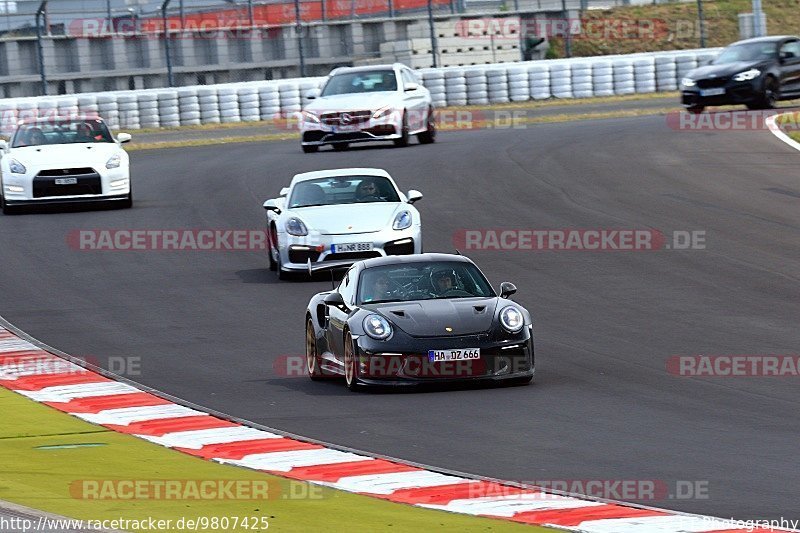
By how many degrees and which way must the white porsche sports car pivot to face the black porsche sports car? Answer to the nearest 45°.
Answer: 0° — it already faces it

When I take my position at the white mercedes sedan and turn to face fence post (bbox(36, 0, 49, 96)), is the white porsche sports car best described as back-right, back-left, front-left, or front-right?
back-left

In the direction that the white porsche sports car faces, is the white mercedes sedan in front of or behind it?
behind

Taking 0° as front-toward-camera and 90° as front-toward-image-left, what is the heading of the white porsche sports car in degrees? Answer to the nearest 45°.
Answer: approximately 0°

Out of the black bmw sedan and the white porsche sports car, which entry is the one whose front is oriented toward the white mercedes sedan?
the black bmw sedan

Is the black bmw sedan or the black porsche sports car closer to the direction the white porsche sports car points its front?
the black porsche sports car

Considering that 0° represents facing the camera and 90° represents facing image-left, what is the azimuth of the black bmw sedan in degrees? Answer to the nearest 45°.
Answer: approximately 45°

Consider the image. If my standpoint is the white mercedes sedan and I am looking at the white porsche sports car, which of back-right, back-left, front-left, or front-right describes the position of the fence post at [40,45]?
back-right

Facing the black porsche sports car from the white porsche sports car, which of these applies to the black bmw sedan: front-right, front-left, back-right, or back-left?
back-left

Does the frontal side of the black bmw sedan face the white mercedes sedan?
yes

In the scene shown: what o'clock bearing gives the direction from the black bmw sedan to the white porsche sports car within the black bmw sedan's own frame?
The white porsche sports car is roughly at 11 o'clock from the black bmw sedan.

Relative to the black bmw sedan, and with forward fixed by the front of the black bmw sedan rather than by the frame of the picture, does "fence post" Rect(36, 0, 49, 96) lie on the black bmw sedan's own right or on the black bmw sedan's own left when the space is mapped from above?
on the black bmw sedan's own right

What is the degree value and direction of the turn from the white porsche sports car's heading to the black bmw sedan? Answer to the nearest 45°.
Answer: approximately 135° to its left
